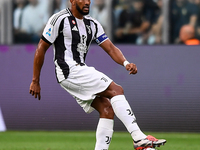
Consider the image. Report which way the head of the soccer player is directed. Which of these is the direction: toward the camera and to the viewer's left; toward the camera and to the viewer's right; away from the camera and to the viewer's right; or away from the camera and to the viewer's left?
toward the camera and to the viewer's right

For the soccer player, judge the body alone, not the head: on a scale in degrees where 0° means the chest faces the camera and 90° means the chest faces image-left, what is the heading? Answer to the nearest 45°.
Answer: approximately 315°
